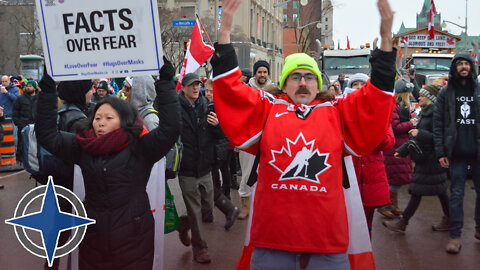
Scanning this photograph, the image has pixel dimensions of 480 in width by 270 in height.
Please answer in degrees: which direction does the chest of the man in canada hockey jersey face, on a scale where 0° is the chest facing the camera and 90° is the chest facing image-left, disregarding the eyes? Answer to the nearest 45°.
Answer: approximately 0°

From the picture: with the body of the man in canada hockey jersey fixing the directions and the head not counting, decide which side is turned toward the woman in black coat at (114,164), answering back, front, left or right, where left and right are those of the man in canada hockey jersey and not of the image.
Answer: right

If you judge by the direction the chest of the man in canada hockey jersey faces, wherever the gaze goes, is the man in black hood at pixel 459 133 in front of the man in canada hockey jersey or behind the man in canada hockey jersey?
behind

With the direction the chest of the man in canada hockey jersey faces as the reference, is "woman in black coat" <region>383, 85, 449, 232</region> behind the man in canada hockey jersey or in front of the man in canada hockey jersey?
behind
